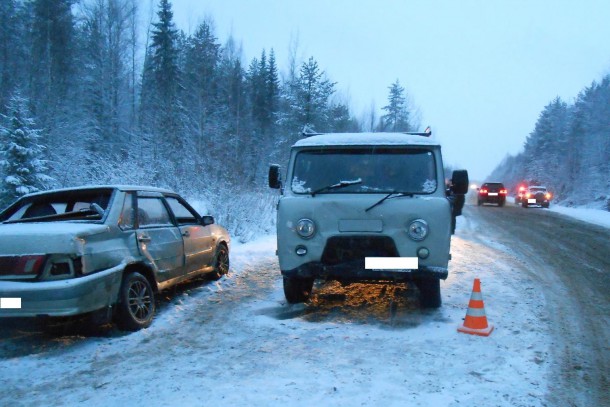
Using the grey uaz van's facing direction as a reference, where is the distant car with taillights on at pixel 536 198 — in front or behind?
behind

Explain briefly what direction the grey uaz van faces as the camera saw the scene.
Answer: facing the viewer

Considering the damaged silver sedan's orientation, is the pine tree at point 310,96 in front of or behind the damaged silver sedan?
in front

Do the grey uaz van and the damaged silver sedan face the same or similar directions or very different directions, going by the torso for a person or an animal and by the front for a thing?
very different directions

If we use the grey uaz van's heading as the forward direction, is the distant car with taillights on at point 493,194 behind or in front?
behind

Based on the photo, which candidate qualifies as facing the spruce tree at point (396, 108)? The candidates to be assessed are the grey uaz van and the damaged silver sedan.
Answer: the damaged silver sedan

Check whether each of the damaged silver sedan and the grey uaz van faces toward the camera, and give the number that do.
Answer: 1

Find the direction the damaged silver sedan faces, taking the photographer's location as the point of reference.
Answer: facing away from the viewer and to the right of the viewer

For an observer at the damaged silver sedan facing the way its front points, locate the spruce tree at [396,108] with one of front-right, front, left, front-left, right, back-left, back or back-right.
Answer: front

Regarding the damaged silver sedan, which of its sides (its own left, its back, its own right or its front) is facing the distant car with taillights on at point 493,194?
front

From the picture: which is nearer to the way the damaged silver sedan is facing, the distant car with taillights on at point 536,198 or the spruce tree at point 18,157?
the distant car with taillights on

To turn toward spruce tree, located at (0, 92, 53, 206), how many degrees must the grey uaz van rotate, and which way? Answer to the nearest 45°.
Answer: approximately 135° to its right

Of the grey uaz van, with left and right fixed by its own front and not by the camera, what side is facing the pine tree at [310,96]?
back
